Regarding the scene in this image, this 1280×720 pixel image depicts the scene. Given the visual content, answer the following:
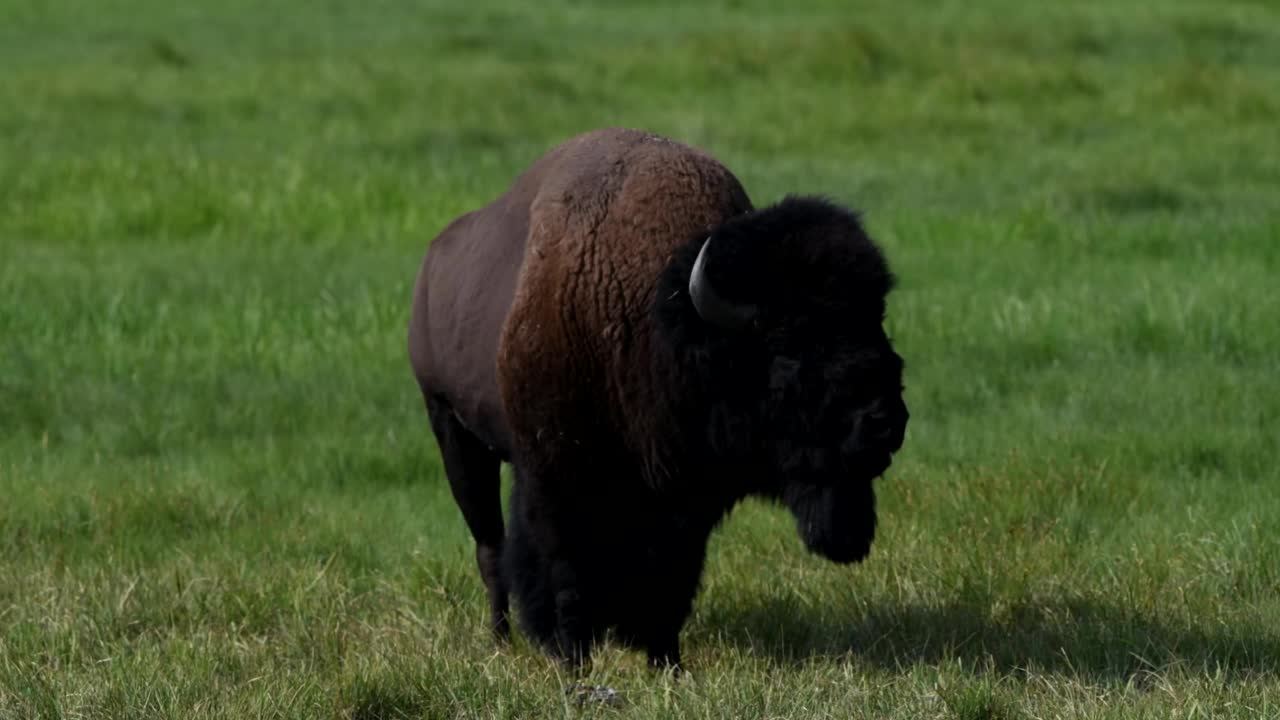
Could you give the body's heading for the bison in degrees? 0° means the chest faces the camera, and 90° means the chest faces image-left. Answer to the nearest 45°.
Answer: approximately 315°
